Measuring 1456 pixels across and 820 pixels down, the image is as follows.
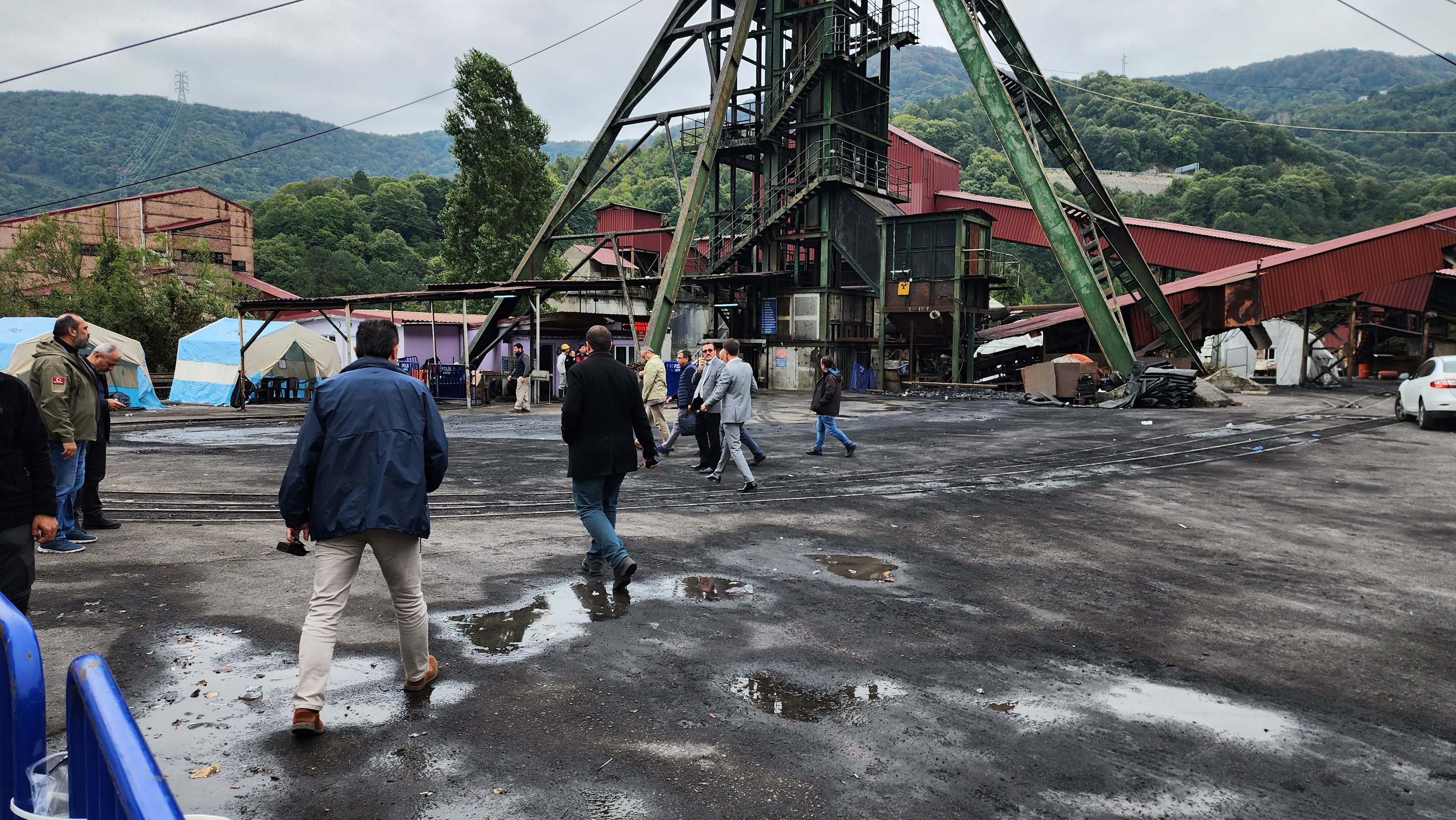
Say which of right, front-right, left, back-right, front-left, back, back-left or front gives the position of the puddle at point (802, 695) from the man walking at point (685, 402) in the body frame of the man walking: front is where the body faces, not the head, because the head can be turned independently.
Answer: left

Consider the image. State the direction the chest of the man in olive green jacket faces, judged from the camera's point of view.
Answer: to the viewer's right

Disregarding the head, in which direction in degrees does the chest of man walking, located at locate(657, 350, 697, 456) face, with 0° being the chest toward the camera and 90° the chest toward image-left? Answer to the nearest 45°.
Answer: approximately 90°

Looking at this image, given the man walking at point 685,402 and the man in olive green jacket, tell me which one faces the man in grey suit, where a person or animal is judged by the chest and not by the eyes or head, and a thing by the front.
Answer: the man in olive green jacket

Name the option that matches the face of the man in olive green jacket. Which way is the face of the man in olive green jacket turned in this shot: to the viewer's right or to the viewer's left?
to the viewer's right

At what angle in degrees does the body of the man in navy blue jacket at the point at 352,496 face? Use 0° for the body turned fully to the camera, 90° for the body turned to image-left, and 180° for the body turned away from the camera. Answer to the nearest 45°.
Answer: approximately 180°

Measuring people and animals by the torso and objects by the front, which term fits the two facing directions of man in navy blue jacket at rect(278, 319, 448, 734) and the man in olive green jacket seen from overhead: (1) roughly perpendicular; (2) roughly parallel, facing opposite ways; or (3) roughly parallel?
roughly perpendicular

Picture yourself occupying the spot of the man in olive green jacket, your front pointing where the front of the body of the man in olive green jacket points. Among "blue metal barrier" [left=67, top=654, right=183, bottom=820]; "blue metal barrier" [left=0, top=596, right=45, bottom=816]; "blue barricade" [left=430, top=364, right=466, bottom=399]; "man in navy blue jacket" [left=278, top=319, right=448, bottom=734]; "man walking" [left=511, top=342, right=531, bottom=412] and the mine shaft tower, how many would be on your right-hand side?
3

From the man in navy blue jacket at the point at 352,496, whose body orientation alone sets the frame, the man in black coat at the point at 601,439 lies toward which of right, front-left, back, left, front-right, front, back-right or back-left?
front-right
